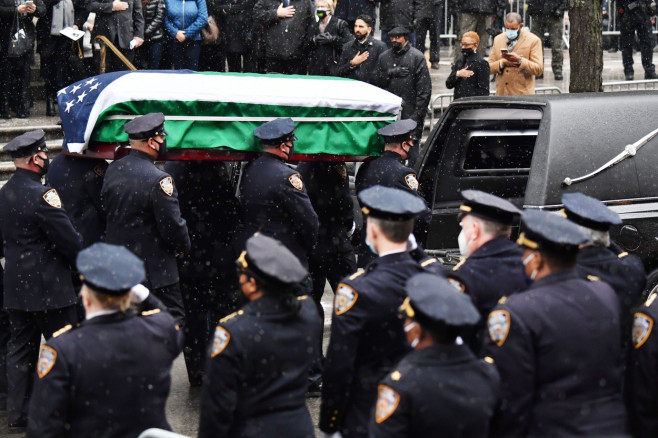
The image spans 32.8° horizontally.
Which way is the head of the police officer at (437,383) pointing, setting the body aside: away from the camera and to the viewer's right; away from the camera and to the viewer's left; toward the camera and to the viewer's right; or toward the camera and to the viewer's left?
away from the camera and to the viewer's left

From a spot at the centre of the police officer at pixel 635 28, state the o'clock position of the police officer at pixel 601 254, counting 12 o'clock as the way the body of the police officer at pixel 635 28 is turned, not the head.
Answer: the police officer at pixel 601 254 is roughly at 12 o'clock from the police officer at pixel 635 28.

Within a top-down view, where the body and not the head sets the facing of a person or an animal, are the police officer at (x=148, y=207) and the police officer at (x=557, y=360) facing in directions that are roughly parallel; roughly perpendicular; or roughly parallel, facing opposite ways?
roughly perpendicular

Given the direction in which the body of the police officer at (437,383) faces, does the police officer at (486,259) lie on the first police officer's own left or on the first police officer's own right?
on the first police officer's own right

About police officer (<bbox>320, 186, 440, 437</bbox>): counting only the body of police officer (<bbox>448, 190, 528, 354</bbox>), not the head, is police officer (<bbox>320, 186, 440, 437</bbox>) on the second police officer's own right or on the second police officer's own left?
on the second police officer's own left

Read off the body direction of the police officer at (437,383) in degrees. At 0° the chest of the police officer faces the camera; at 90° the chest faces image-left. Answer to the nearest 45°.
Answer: approximately 135°

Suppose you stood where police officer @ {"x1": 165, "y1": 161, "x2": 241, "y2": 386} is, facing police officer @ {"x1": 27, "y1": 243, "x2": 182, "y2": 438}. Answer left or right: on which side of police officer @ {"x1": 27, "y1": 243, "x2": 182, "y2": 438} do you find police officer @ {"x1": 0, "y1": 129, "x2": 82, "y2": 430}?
right

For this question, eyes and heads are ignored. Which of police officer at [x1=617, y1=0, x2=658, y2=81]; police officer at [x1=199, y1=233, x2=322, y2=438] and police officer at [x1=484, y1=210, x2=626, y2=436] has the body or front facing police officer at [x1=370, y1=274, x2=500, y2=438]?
police officer at [x1=617, y1=0, x2=658, y2=81]

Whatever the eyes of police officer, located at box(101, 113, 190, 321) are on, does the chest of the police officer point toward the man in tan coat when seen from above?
yes

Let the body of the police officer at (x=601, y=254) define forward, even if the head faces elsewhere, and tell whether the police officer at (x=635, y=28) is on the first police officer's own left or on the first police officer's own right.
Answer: on the first police officer's own right

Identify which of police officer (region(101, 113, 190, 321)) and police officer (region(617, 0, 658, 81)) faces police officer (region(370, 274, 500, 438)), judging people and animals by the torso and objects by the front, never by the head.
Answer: police officer (region(617, 0, 658, 81))

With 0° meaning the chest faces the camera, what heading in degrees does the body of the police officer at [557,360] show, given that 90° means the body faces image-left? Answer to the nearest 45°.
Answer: approximately 135°
